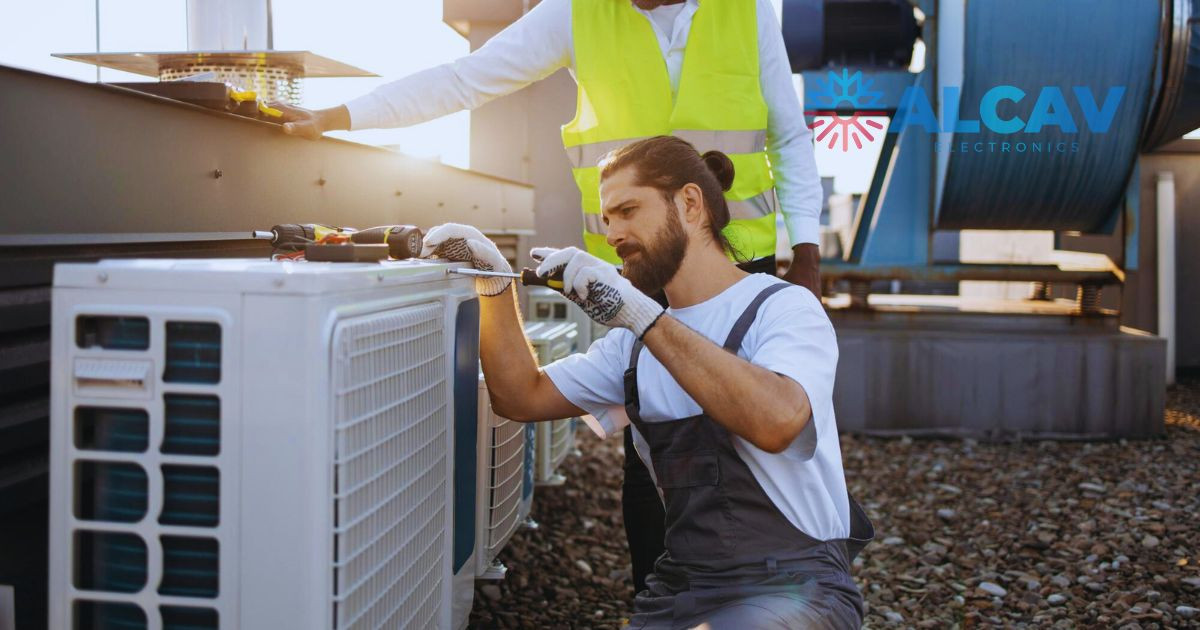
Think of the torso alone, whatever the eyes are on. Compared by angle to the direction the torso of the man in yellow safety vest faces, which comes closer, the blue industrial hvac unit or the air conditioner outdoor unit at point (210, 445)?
the air conditioner outdoor unit

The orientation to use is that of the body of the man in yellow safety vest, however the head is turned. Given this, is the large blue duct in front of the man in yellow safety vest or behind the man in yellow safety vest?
behind

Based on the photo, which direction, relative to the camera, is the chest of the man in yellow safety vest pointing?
toward the camera

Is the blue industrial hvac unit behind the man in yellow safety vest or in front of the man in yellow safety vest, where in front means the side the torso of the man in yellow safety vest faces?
behind

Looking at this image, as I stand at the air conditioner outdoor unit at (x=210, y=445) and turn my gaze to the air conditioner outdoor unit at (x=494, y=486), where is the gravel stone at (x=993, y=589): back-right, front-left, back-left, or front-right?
front-right
